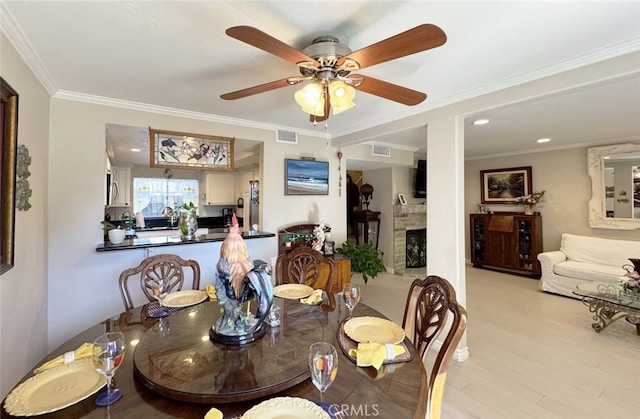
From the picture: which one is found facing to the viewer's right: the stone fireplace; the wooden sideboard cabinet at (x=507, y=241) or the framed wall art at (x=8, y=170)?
the framed wall art

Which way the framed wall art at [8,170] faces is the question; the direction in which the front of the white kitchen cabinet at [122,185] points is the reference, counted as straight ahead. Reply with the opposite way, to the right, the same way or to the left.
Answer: to the left

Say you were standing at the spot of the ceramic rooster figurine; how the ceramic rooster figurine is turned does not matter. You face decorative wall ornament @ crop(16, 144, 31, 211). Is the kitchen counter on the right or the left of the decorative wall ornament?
right

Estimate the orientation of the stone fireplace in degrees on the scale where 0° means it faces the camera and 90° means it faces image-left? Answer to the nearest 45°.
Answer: approximately 0°

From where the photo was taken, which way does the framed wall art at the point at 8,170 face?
to the viewer's right

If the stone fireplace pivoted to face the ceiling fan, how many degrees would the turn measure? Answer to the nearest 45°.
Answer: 0° — it already faces it
